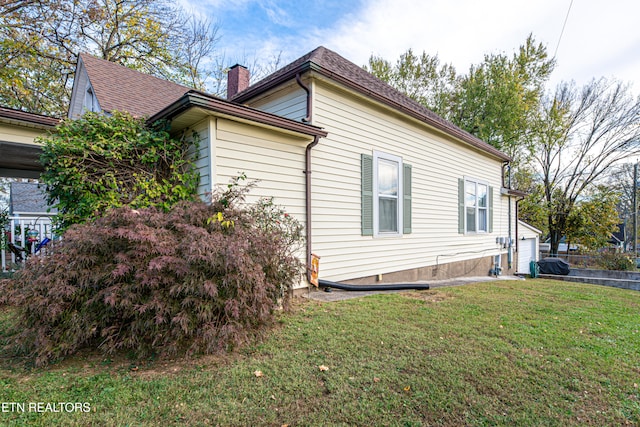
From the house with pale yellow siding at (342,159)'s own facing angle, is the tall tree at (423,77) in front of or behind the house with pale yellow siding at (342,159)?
behind

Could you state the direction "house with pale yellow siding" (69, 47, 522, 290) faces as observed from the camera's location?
facing the viewer and to the left of the viewer

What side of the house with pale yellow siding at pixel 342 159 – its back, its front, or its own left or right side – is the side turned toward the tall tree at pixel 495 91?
back

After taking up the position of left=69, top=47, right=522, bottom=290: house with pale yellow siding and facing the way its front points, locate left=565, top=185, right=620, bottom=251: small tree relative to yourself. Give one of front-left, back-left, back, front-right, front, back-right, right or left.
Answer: back

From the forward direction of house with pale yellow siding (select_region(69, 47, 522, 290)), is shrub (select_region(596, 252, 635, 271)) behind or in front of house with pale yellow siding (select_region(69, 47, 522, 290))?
behind

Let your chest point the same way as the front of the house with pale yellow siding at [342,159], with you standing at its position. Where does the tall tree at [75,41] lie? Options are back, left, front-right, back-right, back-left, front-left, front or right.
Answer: right
